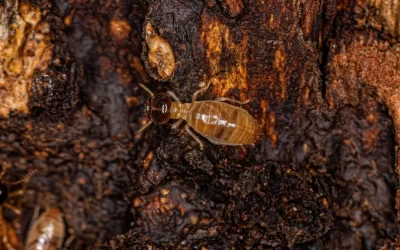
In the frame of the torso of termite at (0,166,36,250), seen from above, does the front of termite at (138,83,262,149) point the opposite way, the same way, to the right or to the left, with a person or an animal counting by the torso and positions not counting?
to the left

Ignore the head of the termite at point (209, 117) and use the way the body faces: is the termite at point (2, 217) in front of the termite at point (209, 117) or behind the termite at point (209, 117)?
in front

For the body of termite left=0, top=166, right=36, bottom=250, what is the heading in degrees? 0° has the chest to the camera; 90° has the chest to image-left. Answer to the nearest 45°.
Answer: approximately 180°

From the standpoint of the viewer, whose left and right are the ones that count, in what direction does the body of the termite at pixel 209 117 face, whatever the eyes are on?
facing to the left of the viewer

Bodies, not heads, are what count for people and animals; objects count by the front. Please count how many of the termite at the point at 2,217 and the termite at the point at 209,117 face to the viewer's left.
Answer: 1
